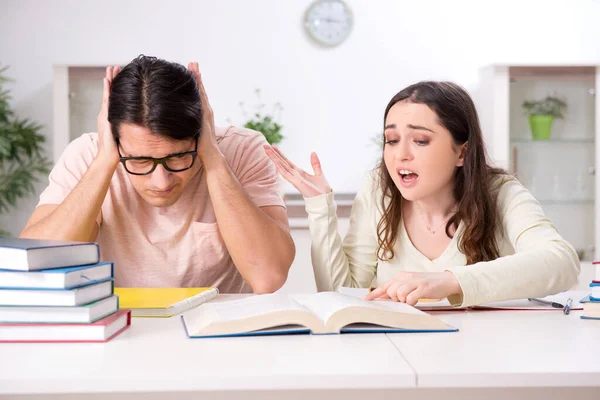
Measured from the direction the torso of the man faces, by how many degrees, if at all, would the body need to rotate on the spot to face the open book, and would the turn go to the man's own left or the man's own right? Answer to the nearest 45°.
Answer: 0° — they already face it

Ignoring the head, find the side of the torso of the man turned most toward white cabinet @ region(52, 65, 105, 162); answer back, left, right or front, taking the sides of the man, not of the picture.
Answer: back

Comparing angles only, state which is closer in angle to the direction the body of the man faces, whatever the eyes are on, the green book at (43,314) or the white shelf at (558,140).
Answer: the green book

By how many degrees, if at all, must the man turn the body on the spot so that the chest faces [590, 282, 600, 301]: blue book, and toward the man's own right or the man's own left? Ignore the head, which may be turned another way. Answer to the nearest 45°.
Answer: approximately 45° to the man's own left

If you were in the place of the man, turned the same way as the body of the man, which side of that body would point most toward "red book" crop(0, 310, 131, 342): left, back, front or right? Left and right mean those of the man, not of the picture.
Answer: front

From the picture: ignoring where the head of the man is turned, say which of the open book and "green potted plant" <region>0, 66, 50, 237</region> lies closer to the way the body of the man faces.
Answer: the open book

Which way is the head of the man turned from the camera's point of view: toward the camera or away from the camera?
toward the camera

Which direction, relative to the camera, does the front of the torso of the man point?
toward the camera

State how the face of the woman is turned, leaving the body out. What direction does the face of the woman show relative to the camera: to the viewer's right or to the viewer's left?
to the viewer's left

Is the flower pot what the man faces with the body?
no

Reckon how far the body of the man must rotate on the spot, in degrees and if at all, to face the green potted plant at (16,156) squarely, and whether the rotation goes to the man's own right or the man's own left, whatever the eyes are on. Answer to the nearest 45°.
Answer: approximately 180°

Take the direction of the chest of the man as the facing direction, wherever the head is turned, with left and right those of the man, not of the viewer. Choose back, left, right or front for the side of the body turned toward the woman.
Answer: left

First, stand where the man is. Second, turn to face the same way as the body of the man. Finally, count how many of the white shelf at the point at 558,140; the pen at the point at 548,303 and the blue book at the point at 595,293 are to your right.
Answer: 0

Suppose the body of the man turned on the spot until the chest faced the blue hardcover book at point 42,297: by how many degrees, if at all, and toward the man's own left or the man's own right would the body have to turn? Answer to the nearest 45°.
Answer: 0° — they already face it

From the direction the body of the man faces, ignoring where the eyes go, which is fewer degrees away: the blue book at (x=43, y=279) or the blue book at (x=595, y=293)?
the blue book at (x=43, y=279)

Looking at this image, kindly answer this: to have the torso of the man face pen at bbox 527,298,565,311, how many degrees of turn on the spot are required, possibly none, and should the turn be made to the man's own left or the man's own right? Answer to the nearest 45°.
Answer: approximately 45° to the man's own left
